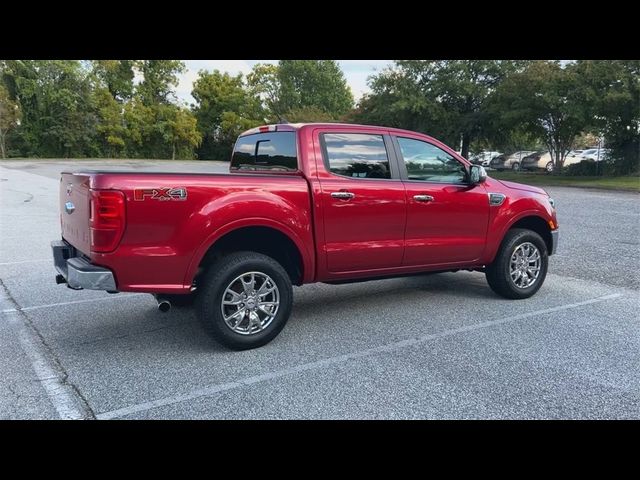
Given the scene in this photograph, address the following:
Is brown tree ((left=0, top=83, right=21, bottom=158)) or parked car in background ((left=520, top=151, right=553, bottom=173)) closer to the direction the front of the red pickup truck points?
the parked car in background

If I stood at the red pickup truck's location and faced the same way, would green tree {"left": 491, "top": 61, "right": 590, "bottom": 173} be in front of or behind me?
in front

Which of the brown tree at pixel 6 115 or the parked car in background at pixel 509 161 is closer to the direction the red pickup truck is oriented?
the parked car in background

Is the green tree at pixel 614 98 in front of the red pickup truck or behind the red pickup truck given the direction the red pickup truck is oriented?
in front

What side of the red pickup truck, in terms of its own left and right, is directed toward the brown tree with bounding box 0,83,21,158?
left

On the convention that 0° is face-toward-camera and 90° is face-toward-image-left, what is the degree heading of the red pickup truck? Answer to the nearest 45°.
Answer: approximately 225°
